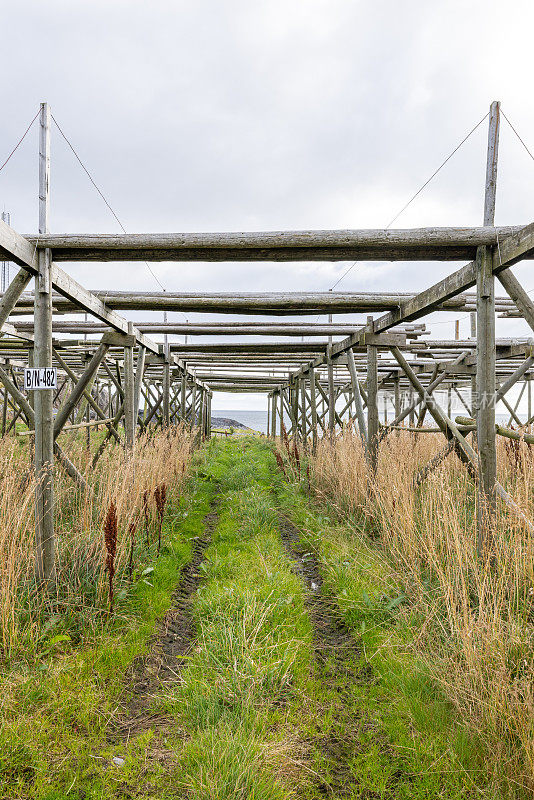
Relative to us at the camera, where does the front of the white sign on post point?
facing the viewer
